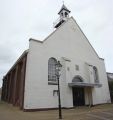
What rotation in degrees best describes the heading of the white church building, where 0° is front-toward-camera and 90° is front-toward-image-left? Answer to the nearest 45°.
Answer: approximately 315°
